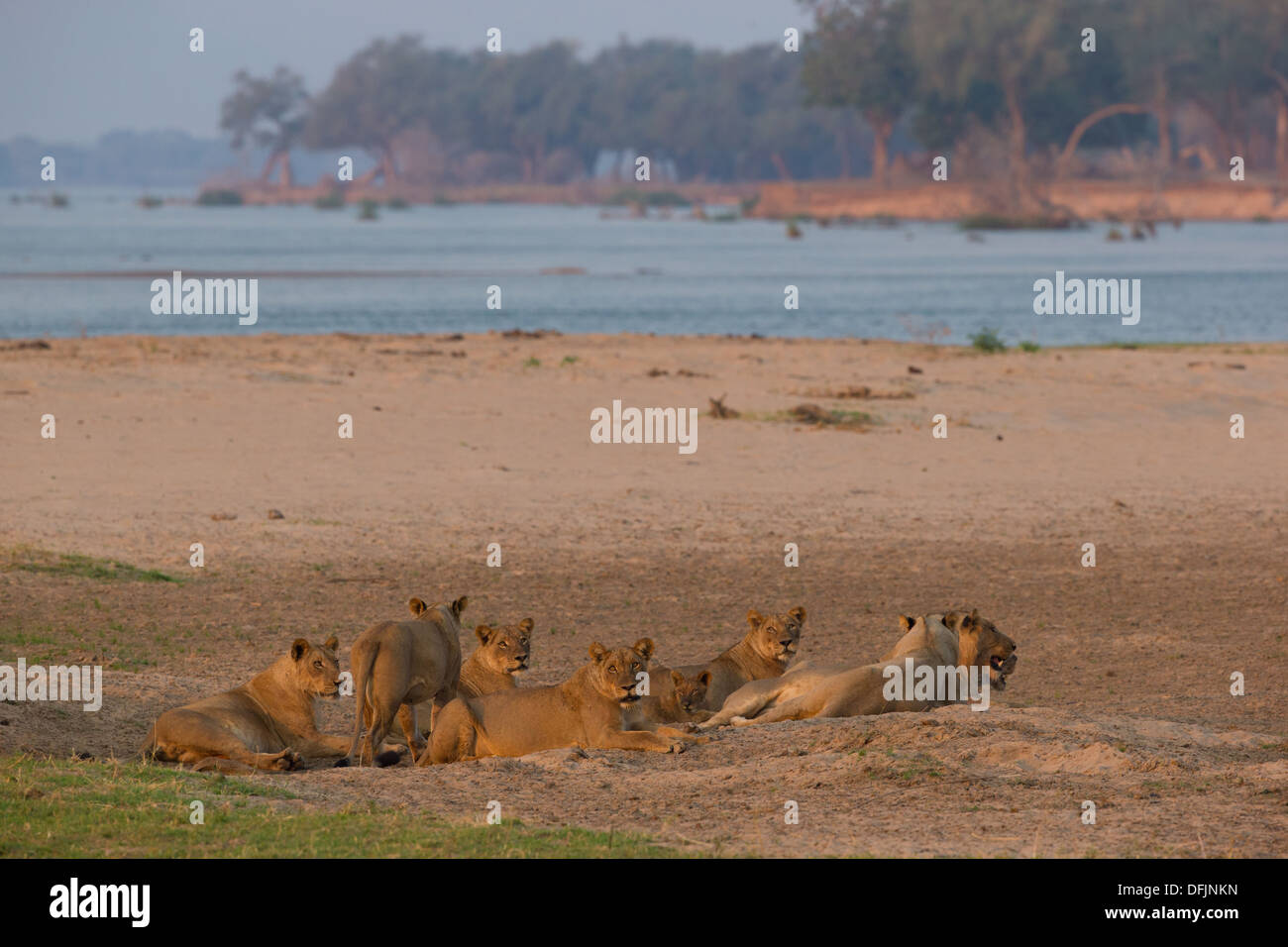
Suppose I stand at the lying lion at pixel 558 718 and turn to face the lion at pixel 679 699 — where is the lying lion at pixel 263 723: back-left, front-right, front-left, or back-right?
back-left

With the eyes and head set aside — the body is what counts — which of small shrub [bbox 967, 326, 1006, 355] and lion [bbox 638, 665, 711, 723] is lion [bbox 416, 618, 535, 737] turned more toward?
the lion

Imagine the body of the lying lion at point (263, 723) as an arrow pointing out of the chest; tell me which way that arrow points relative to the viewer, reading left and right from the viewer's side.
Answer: facing to the right of the viewer

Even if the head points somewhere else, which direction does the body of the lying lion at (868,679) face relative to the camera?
to the viewer's right

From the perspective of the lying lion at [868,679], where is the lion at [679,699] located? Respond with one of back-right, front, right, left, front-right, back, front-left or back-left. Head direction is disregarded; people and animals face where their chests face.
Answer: back

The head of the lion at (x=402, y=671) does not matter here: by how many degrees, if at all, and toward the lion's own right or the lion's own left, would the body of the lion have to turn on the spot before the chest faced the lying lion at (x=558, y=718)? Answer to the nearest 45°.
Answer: approximately 45° to the lion's own right

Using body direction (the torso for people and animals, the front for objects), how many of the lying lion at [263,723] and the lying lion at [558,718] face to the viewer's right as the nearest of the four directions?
2

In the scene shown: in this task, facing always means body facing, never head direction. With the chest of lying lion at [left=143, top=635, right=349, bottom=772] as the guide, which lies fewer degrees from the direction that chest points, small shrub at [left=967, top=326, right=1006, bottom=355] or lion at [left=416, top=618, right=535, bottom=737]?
the lion

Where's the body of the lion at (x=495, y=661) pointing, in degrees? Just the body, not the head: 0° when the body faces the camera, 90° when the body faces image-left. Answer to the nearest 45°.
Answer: approximately 315°

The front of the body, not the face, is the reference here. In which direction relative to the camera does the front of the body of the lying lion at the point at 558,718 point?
to the viewer's right
